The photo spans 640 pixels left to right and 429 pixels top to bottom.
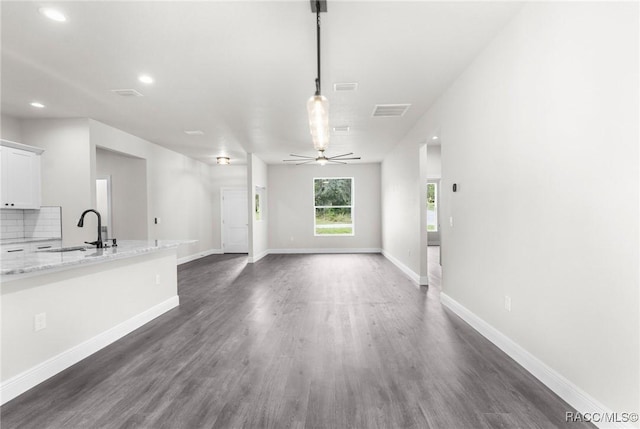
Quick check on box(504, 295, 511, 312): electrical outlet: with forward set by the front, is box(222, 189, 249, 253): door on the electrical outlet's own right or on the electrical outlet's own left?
on the electrical outlet's own right

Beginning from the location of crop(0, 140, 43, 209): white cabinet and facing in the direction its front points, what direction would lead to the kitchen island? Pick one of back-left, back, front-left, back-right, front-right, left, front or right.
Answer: front-right

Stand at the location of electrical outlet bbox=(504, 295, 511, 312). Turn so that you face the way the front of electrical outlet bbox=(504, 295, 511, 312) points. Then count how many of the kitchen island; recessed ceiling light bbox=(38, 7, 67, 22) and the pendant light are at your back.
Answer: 0

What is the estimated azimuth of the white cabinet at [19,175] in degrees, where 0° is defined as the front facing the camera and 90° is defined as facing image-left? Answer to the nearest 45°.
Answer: approximately 315°

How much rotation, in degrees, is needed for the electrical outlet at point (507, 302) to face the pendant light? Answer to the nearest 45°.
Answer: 0° — it already faces it

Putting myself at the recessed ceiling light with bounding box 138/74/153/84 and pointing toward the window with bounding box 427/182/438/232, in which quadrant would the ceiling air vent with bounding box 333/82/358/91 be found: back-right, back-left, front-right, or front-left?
front-right

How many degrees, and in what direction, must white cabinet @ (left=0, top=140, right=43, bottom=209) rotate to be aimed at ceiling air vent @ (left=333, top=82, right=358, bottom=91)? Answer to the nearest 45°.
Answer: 0° — it already faces it

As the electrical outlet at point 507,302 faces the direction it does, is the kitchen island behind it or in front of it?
in front

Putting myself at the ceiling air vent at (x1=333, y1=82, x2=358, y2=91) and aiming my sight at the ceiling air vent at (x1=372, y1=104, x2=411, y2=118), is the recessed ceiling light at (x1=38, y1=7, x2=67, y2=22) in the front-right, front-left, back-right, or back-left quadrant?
back-left

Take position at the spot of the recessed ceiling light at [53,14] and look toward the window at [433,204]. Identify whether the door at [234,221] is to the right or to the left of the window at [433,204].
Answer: left

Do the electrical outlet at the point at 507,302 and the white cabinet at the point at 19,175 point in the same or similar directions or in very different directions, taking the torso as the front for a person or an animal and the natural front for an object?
very different directions

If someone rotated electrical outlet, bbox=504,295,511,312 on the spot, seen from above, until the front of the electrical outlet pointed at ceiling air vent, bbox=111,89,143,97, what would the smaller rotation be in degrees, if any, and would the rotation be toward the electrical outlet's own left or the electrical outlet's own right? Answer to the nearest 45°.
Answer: approximately 45° to the electrical outlet's own right

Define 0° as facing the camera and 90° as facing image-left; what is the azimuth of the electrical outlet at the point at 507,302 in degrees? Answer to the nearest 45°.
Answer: approximately 45°

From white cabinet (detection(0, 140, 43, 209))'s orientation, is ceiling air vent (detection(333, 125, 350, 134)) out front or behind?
out front

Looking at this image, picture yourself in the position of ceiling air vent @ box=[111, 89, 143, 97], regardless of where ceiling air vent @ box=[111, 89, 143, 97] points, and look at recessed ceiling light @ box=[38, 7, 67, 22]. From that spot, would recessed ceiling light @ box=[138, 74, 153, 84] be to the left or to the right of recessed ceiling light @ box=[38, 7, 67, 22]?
left

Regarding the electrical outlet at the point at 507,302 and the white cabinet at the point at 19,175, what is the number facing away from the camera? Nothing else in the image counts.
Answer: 0

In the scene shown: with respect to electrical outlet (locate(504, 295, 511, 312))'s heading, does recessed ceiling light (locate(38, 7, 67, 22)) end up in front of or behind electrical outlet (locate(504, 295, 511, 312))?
in front
